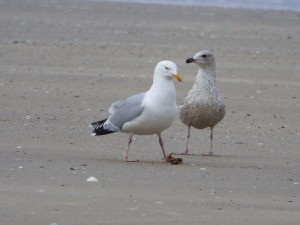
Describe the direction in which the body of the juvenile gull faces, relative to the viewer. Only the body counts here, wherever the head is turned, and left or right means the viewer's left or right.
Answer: facing the viewer

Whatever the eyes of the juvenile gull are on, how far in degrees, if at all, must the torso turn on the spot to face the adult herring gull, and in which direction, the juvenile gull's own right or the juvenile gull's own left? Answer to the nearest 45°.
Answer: approximately 45° to the juvenile gull's own right
